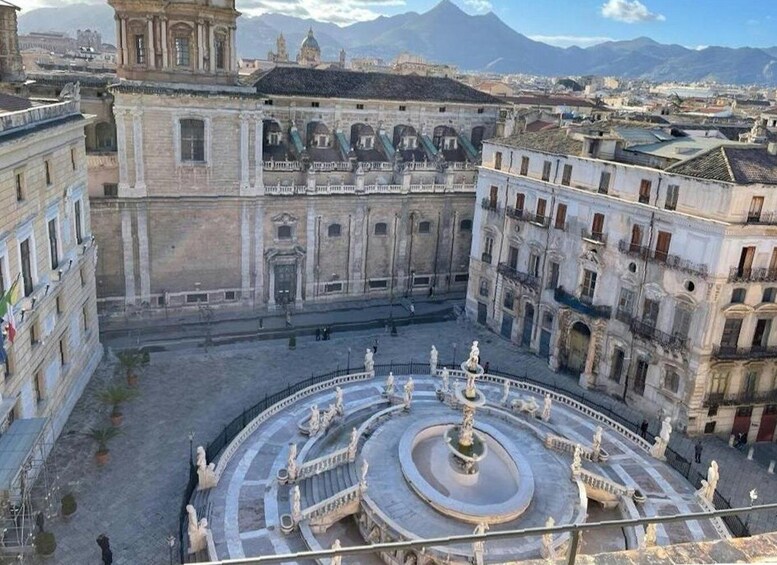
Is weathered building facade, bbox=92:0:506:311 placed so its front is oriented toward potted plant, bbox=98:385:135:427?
yes

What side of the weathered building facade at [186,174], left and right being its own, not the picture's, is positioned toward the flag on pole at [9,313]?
front

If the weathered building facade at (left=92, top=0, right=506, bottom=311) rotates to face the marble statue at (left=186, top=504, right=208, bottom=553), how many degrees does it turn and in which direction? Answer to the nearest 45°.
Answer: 0° — it already faces it

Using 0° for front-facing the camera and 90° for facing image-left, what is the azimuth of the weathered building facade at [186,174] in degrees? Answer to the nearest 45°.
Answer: approximately 0°

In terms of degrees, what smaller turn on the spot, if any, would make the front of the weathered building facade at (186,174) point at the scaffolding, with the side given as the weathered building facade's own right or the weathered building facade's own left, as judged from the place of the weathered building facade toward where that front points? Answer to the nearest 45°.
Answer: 0° — it already faces it

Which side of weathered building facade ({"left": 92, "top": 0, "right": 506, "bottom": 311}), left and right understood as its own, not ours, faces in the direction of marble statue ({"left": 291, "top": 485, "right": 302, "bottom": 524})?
front

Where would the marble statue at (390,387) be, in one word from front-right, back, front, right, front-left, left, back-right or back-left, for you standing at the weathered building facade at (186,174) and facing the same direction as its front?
front-left

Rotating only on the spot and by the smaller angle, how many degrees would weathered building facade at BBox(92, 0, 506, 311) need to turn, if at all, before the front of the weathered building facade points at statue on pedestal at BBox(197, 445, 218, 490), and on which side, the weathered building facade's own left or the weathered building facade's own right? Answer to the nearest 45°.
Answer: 0° — it already faces it

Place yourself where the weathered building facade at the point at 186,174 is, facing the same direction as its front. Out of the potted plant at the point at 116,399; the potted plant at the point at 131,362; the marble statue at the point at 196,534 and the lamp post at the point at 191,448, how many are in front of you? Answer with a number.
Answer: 4

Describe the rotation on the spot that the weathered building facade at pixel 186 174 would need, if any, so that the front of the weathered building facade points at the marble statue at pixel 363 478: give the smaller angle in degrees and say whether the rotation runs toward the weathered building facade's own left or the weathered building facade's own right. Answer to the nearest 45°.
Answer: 0° — it already faces it
